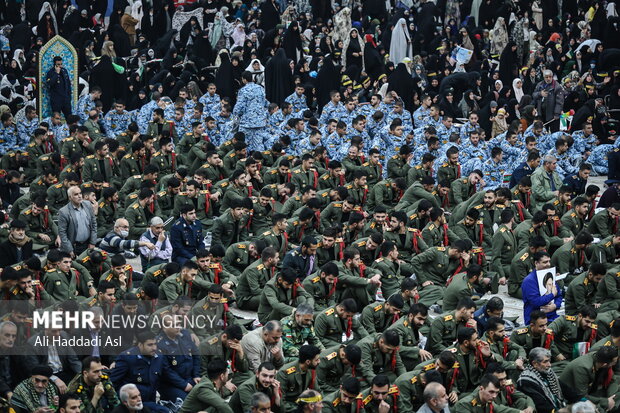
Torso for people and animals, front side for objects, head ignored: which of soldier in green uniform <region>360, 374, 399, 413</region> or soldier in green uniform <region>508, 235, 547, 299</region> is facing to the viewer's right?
soldier in green uniform <region>508, 235, 547, 299</region>

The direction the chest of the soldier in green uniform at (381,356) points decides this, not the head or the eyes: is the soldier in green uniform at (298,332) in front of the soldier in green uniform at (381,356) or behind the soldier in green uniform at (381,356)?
behind

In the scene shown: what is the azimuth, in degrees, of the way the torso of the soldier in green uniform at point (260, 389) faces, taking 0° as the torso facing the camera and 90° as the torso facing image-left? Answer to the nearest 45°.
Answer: approximately 315°

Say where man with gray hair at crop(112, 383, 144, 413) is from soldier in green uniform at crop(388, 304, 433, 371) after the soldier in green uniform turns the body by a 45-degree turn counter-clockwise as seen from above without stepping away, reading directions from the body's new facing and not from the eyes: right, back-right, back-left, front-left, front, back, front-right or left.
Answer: back-right

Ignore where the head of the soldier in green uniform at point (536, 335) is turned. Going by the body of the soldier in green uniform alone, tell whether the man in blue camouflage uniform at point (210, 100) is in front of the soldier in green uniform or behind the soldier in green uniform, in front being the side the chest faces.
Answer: behind

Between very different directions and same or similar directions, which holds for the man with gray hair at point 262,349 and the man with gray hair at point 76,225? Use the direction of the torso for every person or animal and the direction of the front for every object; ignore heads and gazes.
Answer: same or similar directions

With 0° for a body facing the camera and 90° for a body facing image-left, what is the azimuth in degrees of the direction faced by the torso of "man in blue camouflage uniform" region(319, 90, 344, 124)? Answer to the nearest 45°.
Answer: approximately 315°

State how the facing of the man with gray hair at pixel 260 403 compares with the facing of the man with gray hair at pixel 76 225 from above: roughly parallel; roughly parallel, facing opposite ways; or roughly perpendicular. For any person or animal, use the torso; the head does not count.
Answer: roughly parallel

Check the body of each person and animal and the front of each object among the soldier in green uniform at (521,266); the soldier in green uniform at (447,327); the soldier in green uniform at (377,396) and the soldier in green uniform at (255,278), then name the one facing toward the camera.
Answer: the soldier in green uniform at (377,396)

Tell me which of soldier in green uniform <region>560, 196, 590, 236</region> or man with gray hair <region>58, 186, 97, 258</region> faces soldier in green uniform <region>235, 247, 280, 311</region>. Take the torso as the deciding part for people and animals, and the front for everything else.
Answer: the man with gray hair

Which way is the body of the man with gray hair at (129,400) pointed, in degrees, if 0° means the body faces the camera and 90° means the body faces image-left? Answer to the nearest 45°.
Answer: approximately 315°
